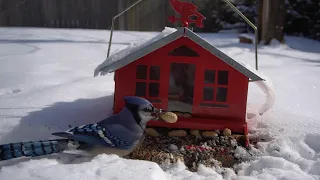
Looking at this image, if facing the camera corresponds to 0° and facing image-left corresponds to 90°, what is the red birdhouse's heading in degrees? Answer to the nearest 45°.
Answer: approximately 0°

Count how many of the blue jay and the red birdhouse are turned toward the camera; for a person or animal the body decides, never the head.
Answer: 1

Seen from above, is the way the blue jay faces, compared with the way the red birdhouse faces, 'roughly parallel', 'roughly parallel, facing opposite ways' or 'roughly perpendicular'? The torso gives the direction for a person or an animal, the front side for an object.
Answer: roughly perpendicular

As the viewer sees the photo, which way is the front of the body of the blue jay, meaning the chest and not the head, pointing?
to the viewer's right
